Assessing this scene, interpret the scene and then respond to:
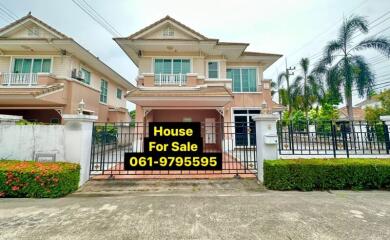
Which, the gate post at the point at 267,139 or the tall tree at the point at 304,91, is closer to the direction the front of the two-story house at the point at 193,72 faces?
the gate post

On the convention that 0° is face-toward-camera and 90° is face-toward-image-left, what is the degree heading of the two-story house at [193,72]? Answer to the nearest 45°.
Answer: approximately 0°

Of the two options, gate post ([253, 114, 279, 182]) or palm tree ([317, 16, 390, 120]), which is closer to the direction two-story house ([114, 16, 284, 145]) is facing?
the gate post

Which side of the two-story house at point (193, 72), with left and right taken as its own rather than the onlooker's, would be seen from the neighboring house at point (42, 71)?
right

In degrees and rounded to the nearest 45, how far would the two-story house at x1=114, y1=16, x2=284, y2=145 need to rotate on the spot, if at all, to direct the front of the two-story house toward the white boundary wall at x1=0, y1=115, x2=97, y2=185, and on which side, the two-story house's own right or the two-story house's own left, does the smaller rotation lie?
approximately 45° to the two-story house's own right

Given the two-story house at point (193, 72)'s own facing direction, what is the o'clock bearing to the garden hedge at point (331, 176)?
The garden hedge is roughly at 11 o'clock from the two-story house.

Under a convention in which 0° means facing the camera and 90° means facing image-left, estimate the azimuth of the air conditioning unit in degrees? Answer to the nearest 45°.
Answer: approximately 315°

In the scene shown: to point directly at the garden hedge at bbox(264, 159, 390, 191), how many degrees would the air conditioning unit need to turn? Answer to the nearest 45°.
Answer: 0° — it already faces it

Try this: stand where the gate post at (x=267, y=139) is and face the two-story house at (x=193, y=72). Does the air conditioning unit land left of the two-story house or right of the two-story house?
left
